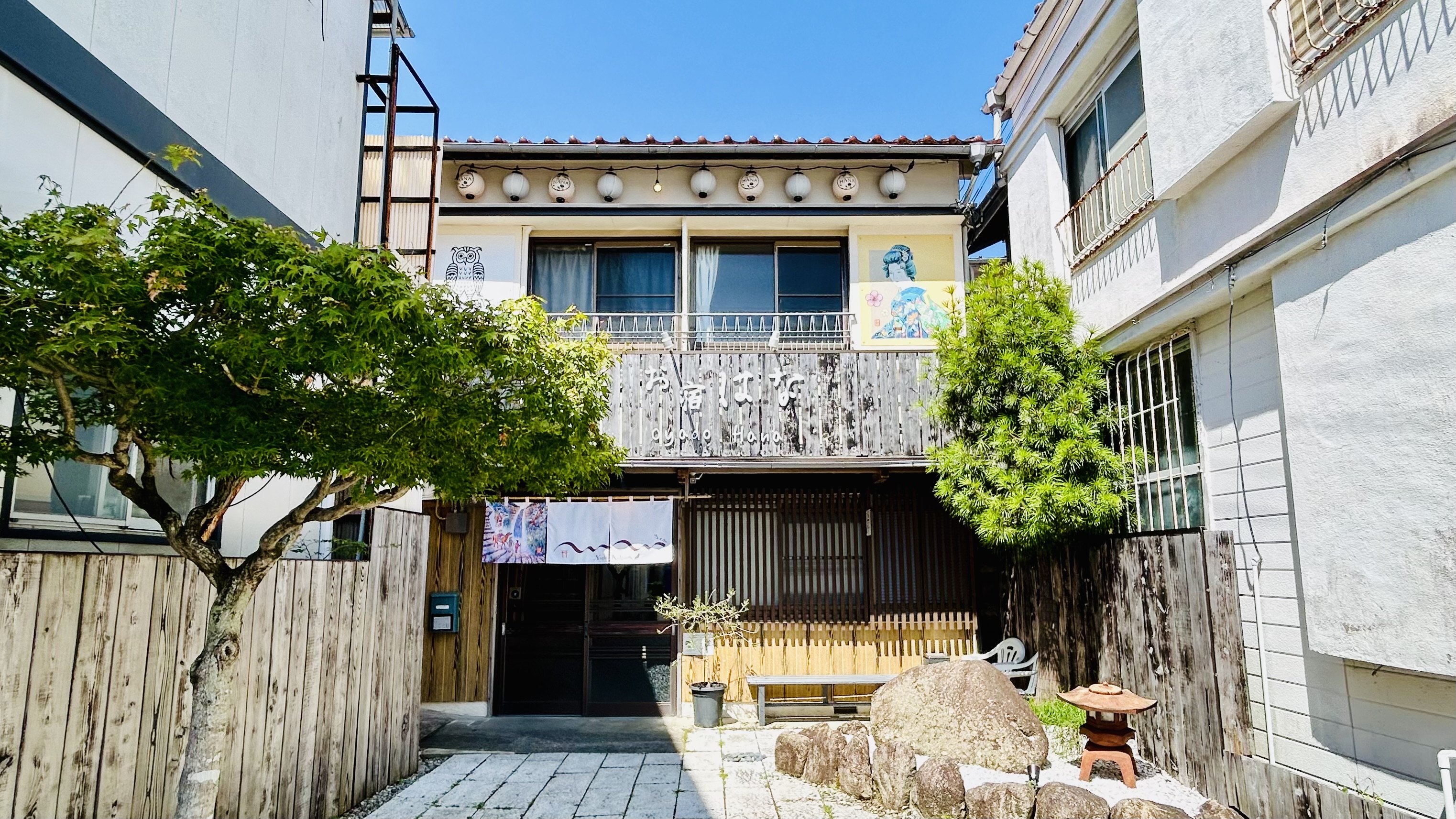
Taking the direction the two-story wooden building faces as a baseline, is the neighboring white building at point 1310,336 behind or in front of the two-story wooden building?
in front

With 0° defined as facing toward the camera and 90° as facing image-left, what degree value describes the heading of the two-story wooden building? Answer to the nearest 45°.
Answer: approximately 0°

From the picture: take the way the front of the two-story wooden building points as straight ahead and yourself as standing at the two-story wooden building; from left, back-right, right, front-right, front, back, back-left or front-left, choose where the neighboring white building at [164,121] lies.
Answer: front-right

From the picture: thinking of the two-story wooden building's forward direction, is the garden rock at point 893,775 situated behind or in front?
in front

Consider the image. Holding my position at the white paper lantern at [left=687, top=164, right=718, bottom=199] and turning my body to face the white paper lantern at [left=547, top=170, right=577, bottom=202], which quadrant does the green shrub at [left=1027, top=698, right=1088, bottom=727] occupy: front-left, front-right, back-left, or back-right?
back-left

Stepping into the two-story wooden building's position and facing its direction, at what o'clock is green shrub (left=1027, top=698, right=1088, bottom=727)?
The green shrub is roughly at 10 o'clock from the two-story wooden building.

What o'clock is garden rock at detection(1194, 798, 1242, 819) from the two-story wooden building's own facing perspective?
The garden rock is roughly at 11 o'clock from the two-story wooden building.
